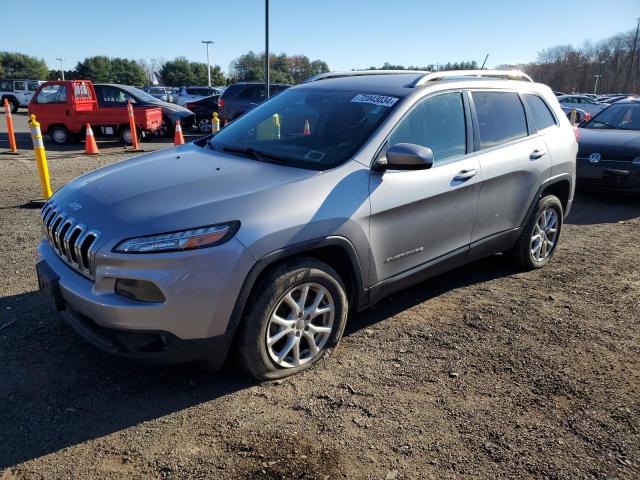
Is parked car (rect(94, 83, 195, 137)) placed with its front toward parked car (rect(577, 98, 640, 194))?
yes

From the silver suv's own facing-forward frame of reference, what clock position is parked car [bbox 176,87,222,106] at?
The parked car is roughly at 4 o'clock from the silver suv.

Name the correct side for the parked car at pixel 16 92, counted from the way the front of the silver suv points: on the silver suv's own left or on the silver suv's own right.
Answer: on the silver suv's own right

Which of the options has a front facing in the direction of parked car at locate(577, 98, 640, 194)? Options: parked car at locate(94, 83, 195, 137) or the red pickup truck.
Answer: parked car at locate(94, 83, 195, 137)

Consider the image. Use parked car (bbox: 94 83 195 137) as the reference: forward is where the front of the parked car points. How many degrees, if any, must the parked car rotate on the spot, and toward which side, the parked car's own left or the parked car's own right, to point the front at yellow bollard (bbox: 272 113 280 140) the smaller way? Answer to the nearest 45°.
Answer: approximately 45° to the parked car's own right

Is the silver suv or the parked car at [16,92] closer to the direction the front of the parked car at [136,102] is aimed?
the silver suv

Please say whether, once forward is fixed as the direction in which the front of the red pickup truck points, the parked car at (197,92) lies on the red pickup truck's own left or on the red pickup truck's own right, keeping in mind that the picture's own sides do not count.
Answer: on the red pickup truck's own right

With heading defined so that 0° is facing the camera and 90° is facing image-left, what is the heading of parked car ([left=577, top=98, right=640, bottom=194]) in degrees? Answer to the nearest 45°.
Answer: approximately 45°

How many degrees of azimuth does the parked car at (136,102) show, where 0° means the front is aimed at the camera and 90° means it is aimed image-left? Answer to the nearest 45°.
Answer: approximately 315°

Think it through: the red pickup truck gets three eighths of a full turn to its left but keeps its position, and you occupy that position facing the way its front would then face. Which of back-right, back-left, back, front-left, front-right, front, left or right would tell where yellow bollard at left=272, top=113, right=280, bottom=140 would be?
front

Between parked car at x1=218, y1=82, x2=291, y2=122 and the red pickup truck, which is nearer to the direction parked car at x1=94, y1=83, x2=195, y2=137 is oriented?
the parked car

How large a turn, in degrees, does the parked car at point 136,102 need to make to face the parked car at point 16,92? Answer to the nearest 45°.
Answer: approximately 135° to its left

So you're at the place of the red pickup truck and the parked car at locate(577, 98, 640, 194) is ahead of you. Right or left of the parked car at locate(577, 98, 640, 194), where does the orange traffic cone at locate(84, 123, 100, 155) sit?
right

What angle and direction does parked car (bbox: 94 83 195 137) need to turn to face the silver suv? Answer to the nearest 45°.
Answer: approximately 45° to its right

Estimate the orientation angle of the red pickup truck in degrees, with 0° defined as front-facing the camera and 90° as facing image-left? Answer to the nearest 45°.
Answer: approximately 135°
